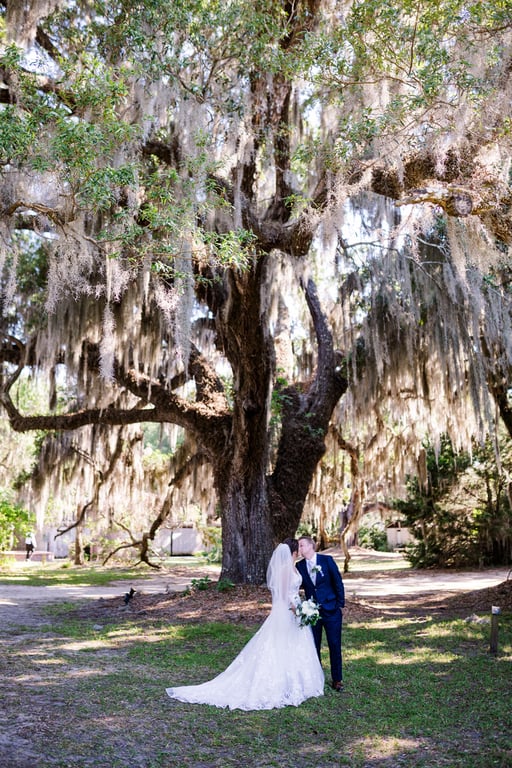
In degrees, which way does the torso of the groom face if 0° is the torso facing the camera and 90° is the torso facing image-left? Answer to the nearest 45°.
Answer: approximately 45°

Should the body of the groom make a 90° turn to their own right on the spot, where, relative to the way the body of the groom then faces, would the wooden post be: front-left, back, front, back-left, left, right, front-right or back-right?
right
